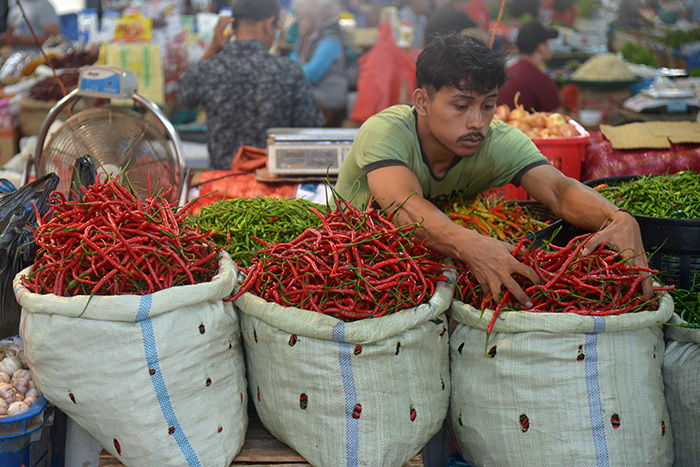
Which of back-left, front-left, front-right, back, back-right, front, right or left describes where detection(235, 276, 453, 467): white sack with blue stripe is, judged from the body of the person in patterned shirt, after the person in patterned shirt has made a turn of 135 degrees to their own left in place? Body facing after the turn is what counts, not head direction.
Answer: front-left

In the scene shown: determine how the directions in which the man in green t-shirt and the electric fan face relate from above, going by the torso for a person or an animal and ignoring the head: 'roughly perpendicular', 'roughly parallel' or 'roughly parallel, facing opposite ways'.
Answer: roughly parallel

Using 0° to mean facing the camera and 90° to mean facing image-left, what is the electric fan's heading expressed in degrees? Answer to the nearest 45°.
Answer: approximately 0°

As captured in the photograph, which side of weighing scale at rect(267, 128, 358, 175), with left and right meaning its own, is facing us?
front

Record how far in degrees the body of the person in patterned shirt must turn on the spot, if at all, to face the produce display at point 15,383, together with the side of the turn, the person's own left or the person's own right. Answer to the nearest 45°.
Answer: approximately 180°

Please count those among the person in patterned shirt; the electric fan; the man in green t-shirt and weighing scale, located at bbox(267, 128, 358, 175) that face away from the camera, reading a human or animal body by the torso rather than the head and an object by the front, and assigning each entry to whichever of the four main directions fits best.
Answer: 1

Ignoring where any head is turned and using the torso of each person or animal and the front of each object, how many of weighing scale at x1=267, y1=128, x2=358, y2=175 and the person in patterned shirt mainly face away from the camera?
1

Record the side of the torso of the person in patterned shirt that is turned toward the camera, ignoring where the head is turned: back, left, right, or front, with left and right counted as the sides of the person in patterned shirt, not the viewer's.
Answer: back

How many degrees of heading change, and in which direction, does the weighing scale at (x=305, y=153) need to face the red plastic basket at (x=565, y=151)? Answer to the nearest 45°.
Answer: approximately 90° to its left

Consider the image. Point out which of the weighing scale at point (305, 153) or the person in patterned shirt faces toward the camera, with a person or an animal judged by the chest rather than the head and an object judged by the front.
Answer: the weighing scale

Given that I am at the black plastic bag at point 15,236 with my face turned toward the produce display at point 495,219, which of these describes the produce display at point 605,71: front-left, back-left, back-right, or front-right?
front-left

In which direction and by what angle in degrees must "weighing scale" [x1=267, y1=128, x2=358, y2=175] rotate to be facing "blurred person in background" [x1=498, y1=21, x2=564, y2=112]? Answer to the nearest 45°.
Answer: approximately 135° to its left

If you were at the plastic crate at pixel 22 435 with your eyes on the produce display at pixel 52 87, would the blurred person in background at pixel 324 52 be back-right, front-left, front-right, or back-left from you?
front-right

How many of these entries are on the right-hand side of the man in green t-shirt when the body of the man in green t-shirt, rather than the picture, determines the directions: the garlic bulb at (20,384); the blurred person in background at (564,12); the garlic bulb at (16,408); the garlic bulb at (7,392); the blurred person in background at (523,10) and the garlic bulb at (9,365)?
4

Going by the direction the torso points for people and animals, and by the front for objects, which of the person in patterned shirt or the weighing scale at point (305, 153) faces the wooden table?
the weighing scale

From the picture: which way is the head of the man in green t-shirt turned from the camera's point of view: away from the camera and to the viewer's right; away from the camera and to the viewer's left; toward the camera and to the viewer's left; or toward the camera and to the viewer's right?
toward the camera and to the viewer's right

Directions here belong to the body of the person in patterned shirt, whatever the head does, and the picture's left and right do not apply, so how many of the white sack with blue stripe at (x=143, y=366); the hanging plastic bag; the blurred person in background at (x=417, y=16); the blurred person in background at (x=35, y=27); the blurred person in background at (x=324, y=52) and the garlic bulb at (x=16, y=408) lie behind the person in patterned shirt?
2

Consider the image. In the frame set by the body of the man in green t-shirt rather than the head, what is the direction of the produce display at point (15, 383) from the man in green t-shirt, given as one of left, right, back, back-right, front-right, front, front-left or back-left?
right
